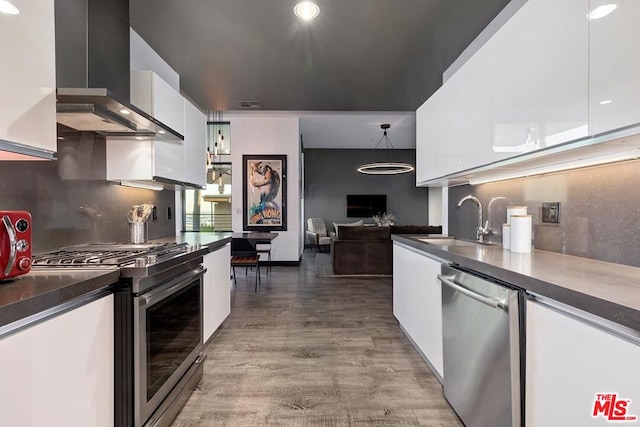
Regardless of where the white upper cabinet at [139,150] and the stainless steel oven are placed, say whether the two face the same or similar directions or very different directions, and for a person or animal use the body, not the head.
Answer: same or similar directions

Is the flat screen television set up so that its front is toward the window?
no

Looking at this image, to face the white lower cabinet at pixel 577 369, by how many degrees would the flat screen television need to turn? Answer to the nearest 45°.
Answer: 0° — it already faces it

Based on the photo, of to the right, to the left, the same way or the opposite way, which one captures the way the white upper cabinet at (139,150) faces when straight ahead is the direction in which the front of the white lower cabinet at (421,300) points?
the opposite way

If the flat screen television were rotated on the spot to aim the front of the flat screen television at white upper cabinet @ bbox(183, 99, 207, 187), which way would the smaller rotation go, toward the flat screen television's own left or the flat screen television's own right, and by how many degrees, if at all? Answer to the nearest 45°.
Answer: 0° — it already faces it

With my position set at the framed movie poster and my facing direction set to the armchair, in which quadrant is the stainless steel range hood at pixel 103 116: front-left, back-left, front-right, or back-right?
back-right

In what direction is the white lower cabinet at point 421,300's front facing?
to the viewer's left

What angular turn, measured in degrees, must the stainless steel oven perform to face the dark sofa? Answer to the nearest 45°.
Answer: approximately 90° to its left

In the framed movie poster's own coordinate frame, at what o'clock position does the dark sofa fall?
The dark sofa is roughly at 10 o'clock from the framed movie poster.

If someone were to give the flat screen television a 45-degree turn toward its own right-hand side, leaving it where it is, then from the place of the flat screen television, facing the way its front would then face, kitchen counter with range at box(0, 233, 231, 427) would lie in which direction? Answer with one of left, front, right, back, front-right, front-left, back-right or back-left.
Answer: front-left

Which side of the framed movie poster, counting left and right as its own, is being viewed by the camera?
front

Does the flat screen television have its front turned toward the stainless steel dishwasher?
yes

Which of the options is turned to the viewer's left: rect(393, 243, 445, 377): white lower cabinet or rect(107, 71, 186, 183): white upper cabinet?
the white lower cabinet

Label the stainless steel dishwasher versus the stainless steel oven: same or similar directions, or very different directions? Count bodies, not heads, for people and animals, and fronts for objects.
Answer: very different directions

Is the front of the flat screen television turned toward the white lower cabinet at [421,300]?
yes

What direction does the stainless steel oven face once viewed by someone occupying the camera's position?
facing the viewer and to the right of the viewer

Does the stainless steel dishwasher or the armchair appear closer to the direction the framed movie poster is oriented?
the stainless steel dishwasher

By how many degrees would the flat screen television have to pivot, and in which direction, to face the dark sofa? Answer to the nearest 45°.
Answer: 0° — it already faces it

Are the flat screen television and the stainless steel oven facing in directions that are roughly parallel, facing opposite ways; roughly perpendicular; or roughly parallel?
roughly perpendicular

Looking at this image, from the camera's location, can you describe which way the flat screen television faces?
facing the viewer

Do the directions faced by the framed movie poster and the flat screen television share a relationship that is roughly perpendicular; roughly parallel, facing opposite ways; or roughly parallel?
roughly parallel
